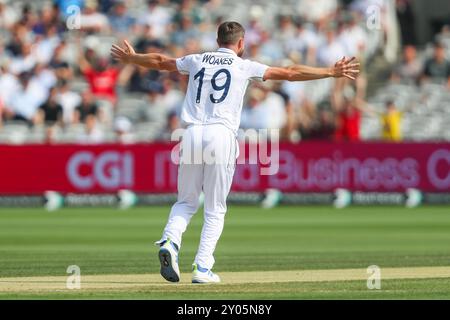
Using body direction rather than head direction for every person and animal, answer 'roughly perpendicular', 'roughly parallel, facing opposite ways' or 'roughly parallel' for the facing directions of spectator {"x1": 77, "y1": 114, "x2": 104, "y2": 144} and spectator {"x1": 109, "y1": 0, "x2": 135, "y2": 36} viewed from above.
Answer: roughly parallel

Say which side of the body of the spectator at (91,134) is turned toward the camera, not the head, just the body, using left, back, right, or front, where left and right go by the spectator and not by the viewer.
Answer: front

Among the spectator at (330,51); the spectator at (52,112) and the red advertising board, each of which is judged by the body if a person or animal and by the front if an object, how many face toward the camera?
3

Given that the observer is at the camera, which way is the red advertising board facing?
facing the viewer

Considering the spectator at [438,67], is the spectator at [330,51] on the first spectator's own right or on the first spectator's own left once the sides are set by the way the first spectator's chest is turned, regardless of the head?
on the first spectator's own right

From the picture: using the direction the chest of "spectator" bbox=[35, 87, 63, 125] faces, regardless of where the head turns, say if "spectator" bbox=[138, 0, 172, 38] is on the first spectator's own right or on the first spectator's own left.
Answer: on the first spectator's own left

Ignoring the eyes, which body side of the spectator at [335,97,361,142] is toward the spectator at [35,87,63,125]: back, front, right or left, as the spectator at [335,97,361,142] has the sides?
right

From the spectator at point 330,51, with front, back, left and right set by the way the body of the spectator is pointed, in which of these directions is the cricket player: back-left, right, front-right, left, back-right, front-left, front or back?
front

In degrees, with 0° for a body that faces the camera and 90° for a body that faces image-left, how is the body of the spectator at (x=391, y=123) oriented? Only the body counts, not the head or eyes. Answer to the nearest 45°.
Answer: approximately 0°

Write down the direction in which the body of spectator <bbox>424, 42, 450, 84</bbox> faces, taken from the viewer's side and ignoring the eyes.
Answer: toward the camera
